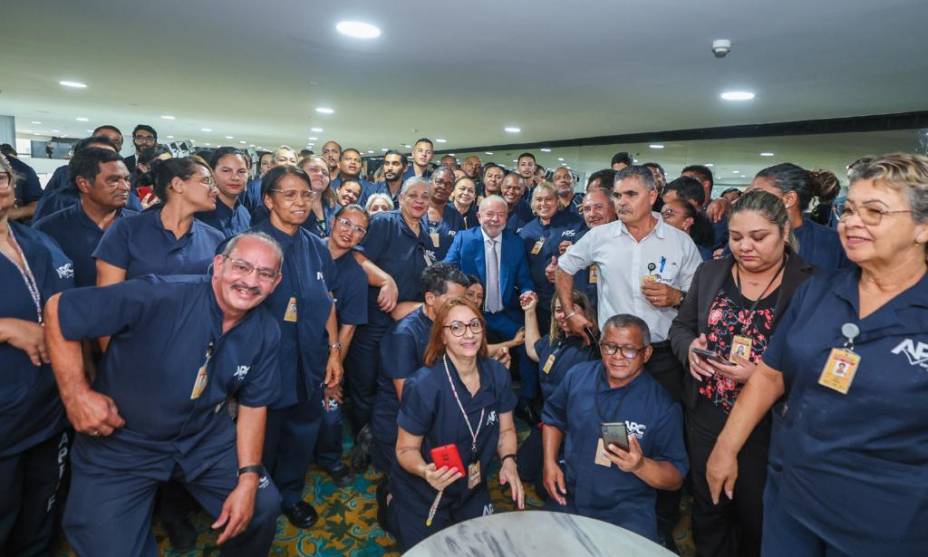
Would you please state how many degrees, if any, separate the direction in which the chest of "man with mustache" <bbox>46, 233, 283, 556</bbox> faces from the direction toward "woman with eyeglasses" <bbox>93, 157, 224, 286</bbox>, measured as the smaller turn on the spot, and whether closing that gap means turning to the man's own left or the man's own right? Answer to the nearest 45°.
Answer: approximately 180°

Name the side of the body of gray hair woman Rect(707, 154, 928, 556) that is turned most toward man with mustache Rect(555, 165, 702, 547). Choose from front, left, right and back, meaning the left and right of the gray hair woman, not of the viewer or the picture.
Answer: right

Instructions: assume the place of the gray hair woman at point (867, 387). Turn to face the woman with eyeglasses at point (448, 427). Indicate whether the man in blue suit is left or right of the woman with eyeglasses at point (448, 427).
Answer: right

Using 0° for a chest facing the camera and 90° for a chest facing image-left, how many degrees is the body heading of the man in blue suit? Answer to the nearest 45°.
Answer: approximately 0°

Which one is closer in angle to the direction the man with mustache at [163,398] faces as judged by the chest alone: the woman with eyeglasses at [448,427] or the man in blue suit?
the woman with eyeglasses

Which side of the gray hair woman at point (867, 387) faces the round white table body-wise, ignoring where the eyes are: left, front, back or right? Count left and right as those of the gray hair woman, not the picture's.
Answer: front

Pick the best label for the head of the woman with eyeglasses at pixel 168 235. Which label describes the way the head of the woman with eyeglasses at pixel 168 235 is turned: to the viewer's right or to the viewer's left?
to the viewer's right

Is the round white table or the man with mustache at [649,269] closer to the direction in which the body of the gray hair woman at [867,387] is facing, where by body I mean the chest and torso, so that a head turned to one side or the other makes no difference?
the round white table

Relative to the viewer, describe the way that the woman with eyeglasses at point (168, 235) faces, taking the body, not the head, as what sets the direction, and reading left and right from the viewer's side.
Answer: facing the viewer and to the right of the viewer

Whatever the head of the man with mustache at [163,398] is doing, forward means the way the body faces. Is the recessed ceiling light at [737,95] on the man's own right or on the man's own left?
on the man's own left
